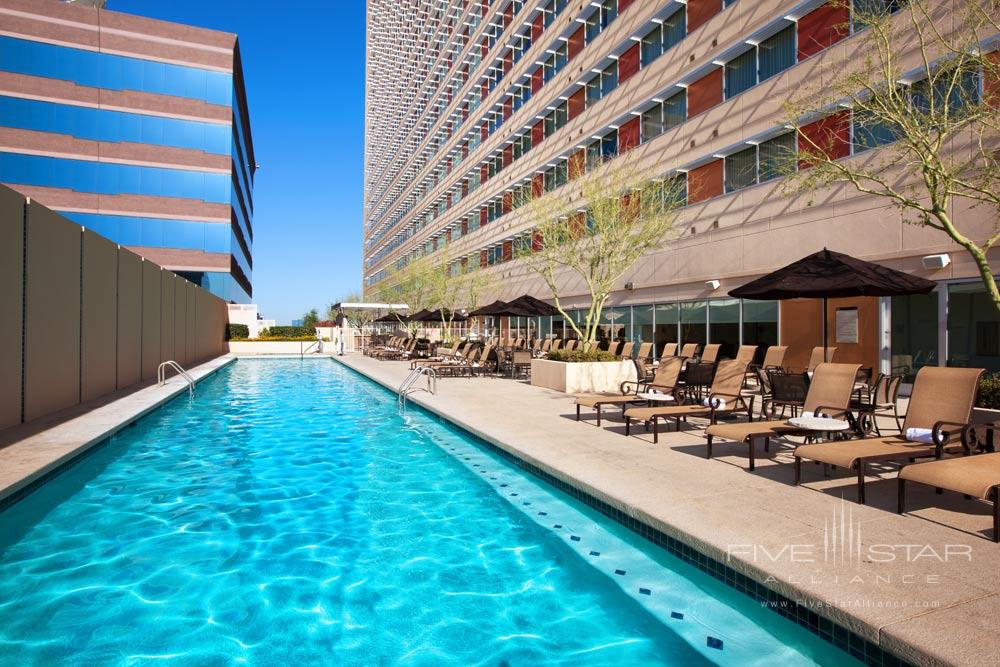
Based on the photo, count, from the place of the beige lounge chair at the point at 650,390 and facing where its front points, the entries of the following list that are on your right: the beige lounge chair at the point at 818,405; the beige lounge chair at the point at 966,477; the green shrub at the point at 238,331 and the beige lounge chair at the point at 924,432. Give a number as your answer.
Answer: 1

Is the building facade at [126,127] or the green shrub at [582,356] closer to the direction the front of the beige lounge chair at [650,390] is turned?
the building facade

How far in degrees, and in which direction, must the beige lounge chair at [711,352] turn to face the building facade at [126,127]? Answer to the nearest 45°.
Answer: approximately 45° to its right

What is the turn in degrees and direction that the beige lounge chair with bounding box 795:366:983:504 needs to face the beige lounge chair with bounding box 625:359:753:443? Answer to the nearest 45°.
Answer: approximately 90° to its right

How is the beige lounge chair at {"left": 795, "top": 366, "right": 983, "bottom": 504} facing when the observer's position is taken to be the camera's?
facing the viewer and to the left of the viewer

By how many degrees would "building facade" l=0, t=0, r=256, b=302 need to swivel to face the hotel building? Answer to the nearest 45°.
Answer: approximately 45° to its left

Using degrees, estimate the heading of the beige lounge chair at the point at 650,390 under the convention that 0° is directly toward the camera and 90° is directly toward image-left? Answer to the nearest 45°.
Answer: approximately 45°

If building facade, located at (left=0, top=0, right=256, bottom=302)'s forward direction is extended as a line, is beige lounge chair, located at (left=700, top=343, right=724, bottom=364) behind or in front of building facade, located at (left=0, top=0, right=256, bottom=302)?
in front

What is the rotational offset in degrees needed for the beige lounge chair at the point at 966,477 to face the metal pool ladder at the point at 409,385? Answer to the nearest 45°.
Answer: approximately 90° to its right

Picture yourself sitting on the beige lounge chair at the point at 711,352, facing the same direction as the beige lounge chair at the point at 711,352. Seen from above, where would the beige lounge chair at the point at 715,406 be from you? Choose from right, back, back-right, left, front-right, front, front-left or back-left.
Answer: front-left

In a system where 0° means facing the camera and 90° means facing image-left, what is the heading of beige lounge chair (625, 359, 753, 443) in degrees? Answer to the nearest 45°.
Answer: approximately 45°

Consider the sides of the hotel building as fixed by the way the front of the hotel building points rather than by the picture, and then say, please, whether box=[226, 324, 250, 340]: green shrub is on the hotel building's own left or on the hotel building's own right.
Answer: on the hotel building's own right

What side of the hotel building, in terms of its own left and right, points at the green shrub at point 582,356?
front

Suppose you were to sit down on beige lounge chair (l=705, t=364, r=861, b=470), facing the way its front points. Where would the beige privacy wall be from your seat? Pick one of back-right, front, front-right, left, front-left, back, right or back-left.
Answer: front-right
